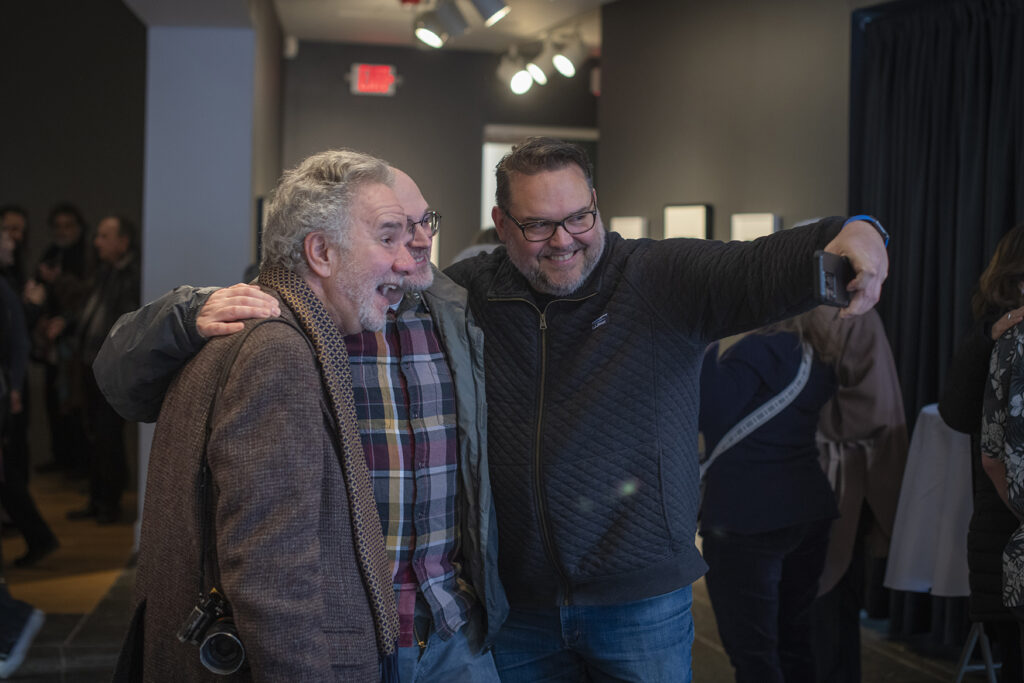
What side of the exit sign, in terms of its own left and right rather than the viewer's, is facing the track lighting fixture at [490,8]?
front

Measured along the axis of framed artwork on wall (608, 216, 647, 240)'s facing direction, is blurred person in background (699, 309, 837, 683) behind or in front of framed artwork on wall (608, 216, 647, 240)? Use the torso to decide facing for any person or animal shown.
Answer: in front

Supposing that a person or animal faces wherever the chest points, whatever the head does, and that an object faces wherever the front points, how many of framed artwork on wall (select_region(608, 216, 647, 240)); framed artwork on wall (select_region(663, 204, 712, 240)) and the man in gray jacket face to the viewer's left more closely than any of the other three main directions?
0

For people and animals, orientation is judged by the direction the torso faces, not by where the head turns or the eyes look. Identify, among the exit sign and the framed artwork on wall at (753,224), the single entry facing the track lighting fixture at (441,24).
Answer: the exit sign

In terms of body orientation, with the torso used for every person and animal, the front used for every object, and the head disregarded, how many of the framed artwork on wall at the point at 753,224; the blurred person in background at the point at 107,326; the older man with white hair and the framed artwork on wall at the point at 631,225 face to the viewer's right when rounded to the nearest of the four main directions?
1

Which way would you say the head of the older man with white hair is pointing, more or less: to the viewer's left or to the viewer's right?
to the viewer's right

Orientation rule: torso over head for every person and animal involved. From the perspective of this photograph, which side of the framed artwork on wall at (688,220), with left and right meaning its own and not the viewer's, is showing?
front

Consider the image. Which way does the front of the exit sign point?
toward the camera
